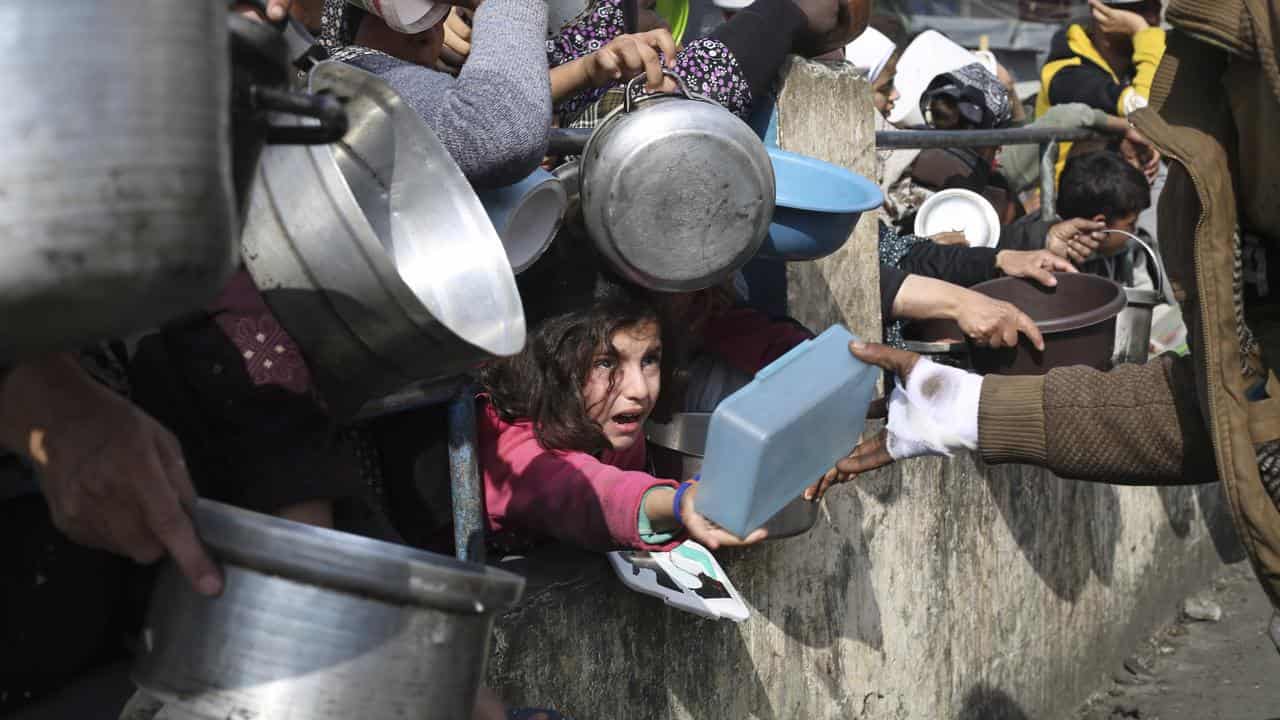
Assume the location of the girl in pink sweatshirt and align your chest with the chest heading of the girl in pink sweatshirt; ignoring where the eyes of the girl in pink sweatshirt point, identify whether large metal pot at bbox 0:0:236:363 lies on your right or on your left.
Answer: on your right

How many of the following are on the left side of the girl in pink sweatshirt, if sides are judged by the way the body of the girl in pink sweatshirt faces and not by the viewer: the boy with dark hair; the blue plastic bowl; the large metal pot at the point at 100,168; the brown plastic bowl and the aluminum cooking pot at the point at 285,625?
3

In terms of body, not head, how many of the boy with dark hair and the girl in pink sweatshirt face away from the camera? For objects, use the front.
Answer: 0

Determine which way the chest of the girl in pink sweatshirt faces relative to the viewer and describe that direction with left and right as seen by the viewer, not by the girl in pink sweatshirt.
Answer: facing the viewer and to the right of the viewer

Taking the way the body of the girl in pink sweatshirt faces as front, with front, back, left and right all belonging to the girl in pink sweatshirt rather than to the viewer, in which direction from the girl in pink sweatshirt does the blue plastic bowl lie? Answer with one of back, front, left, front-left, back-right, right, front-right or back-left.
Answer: left

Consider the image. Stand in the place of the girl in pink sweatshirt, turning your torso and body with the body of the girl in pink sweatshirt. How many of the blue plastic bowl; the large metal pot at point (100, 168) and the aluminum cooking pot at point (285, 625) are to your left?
1

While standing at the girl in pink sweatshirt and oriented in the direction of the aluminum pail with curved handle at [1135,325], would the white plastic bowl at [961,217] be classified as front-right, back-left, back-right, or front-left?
front-left

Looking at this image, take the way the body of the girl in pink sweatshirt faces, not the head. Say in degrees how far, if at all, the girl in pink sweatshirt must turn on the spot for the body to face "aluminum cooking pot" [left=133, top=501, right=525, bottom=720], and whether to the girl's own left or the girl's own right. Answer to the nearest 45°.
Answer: approximately 45° to the girl's own right

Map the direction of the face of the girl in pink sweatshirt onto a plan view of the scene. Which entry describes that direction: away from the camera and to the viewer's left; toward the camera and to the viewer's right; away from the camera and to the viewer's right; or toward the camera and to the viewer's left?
toward the camera and to the viewer's right

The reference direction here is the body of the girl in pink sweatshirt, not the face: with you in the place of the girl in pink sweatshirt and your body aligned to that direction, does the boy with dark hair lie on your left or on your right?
on your left
